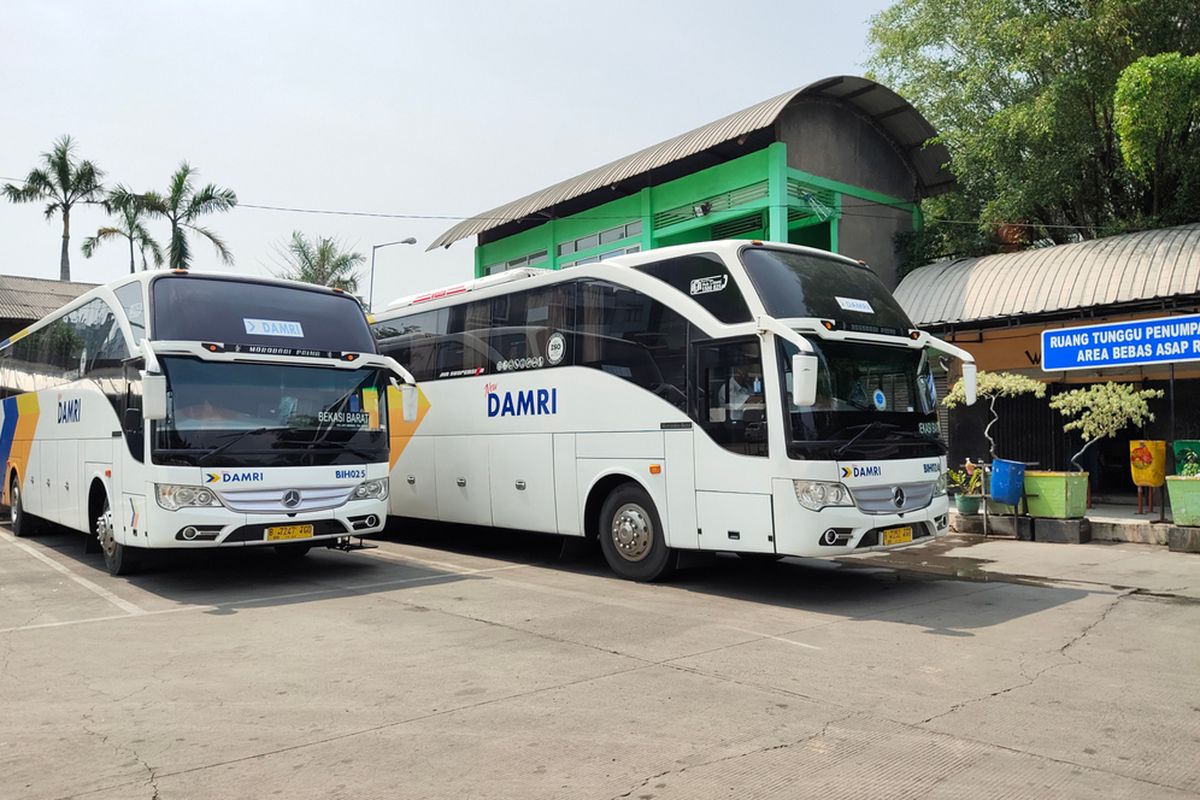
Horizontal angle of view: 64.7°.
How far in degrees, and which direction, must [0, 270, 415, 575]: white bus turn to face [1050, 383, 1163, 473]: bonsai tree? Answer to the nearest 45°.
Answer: approximately 45° to its left

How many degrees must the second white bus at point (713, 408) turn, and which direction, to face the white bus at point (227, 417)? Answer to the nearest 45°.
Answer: approximately 135° to its right

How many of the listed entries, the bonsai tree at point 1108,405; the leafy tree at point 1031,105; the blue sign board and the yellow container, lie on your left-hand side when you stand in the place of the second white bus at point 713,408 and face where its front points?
4

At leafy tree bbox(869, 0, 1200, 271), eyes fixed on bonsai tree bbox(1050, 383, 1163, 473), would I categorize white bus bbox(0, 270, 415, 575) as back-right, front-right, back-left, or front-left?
front-right

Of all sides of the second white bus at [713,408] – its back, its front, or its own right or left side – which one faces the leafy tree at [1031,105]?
left

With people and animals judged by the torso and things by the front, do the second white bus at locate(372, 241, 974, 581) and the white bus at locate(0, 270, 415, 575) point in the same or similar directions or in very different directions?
same or similar directions

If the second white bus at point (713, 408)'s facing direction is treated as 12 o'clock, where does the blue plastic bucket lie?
The blue plastic bucket is roughly at 11 o'clock from the second white bus.

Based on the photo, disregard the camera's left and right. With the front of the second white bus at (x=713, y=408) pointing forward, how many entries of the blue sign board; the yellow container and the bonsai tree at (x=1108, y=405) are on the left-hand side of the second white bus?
3

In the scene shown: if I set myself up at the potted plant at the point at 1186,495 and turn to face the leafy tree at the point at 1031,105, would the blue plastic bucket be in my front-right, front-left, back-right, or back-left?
front-left

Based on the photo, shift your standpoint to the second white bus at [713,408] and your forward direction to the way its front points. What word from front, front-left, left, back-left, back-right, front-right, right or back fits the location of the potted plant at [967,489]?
left

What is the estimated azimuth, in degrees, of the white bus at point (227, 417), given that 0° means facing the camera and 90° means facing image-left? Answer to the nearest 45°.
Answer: approximately 315°

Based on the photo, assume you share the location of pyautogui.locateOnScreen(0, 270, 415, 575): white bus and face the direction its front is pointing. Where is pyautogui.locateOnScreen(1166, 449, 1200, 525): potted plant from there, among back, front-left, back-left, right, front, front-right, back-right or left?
front-left

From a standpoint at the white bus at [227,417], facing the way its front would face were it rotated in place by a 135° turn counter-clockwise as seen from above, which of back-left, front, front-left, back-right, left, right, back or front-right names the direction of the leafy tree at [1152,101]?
right

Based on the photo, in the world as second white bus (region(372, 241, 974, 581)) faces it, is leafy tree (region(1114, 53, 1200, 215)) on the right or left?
on its left

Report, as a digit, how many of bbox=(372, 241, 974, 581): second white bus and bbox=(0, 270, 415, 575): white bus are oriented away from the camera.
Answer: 0

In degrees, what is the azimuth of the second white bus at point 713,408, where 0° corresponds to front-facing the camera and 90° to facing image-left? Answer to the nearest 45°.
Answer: approximately 315°

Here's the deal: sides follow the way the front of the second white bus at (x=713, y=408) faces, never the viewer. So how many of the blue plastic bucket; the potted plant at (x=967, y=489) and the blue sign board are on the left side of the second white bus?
3

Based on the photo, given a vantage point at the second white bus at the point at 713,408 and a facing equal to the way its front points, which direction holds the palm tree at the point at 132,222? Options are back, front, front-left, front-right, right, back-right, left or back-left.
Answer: back
